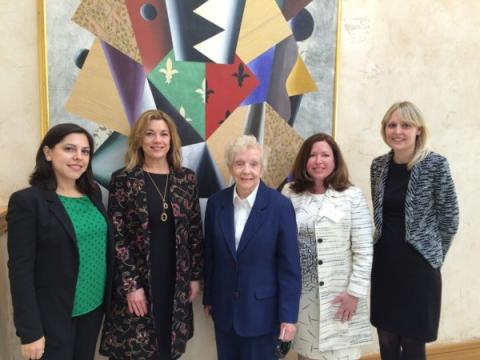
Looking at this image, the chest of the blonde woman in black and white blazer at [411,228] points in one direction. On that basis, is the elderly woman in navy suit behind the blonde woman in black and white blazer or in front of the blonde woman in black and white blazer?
in front

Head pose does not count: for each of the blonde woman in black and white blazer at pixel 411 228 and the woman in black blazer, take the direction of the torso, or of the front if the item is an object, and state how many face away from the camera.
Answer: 0

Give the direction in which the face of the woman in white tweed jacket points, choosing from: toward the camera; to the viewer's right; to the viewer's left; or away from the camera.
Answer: toward the camera

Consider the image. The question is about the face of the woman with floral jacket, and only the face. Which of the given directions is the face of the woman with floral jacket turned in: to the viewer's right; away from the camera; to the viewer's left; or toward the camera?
toward the camera

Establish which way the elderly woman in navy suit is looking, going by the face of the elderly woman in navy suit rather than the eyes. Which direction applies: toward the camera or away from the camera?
toward the camera

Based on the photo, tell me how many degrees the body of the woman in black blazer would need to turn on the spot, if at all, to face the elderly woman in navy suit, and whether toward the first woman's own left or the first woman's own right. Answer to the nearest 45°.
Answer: approximately 45° to the first woman's own left

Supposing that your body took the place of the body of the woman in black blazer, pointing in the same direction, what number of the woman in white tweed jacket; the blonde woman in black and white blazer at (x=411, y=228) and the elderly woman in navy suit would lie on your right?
0

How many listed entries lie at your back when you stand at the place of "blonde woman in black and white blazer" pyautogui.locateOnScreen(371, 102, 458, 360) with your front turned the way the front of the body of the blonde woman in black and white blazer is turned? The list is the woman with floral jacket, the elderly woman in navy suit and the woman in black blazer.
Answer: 0

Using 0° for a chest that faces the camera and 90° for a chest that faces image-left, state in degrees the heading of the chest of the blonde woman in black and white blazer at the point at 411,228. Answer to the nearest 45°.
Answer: approximately 45°

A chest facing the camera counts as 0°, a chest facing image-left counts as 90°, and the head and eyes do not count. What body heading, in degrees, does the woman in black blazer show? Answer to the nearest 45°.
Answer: approximately 315°

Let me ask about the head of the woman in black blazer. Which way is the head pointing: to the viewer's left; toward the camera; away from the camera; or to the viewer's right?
toward the camera
